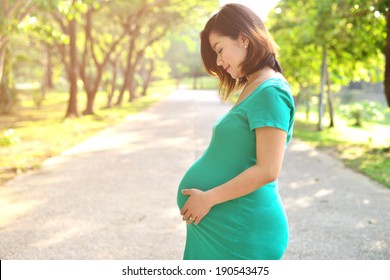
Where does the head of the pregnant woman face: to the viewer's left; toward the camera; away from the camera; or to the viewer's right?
to the viewer's left

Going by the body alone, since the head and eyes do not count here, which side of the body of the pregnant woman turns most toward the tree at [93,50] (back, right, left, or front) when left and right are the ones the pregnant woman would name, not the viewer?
right

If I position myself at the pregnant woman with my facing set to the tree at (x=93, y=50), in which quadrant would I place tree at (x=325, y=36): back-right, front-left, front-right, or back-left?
front-right

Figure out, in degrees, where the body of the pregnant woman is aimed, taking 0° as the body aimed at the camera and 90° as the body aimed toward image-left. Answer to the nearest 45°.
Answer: approximately 90°

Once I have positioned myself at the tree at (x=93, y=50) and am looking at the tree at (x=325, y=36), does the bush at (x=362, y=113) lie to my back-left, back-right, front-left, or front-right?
front-left

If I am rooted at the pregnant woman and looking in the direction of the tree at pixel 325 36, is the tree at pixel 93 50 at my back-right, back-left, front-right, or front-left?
front-left

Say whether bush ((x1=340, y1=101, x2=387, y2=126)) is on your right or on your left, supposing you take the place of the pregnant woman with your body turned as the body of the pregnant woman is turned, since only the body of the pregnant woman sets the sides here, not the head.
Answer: on your right

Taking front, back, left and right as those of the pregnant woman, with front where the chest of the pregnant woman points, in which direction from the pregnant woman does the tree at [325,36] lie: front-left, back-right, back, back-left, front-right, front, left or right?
right
